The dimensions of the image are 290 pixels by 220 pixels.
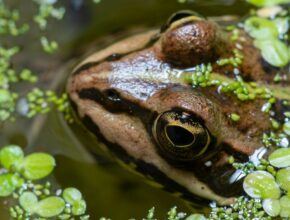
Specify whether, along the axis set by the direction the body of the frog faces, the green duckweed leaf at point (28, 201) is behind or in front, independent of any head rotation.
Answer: in front

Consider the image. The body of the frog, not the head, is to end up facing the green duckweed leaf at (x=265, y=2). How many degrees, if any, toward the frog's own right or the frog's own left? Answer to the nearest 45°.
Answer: approximately 135° to the frog's own right

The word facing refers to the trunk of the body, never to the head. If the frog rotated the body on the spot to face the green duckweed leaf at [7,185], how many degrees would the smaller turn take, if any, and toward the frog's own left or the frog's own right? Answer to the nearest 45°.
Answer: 0° — it already faces it

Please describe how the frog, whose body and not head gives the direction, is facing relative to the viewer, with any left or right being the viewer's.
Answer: facing to the left of the viewer

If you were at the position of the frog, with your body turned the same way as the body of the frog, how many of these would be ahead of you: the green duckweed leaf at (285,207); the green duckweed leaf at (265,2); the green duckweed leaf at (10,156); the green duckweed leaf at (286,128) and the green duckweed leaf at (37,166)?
2

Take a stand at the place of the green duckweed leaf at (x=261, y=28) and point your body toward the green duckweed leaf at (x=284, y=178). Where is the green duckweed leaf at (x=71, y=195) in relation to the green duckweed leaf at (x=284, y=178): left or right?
right

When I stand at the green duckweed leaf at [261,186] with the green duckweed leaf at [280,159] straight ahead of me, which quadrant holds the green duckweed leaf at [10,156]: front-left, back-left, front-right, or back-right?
back-left

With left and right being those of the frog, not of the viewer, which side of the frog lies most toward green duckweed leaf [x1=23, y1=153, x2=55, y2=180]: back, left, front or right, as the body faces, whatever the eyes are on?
front

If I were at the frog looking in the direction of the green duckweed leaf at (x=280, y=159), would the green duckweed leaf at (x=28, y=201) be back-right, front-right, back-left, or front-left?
back-right

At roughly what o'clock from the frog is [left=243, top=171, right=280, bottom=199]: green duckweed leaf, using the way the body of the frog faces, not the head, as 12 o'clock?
The green duckweed leaf is roughly at 7 o'clock from the frog.

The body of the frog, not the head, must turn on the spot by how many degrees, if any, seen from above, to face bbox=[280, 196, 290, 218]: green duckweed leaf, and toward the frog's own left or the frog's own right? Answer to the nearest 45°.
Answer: approximately 135° to the frog's own left

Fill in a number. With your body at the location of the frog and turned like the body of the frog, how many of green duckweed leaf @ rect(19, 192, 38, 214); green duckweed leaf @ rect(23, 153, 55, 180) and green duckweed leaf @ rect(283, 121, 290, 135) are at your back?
1
